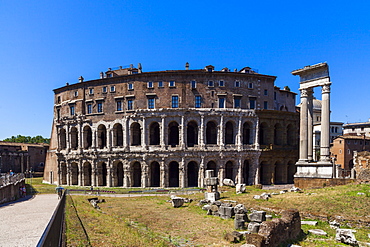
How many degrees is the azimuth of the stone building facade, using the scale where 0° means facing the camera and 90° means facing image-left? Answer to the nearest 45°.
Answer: approximately 0°
